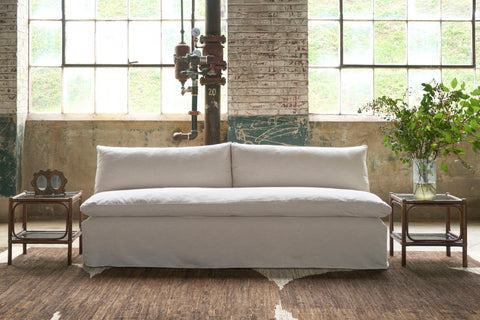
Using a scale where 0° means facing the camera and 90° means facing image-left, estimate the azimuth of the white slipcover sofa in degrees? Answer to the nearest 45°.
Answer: approximately 0°

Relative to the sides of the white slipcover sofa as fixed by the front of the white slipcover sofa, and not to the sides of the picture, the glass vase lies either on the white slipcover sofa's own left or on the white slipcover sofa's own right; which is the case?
on the white slipcover sofa's own left

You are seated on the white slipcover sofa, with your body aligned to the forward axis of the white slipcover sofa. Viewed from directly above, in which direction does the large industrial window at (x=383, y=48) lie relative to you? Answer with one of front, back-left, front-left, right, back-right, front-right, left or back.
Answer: back-left

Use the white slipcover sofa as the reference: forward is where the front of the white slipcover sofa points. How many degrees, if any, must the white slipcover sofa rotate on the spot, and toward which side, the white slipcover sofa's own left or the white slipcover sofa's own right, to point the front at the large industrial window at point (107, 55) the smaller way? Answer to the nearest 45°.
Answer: approximately 135° to the white slipcover sofa's own right

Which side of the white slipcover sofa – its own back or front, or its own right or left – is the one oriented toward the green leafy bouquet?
left

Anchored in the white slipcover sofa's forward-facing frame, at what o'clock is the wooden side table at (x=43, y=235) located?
The wooden side table is roughly at 3 o'clock from the white slipcover sofa.

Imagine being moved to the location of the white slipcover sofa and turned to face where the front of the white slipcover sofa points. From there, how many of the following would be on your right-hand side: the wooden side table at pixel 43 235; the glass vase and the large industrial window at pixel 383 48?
1

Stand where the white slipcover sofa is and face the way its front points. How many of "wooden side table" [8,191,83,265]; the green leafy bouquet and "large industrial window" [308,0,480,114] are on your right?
1
